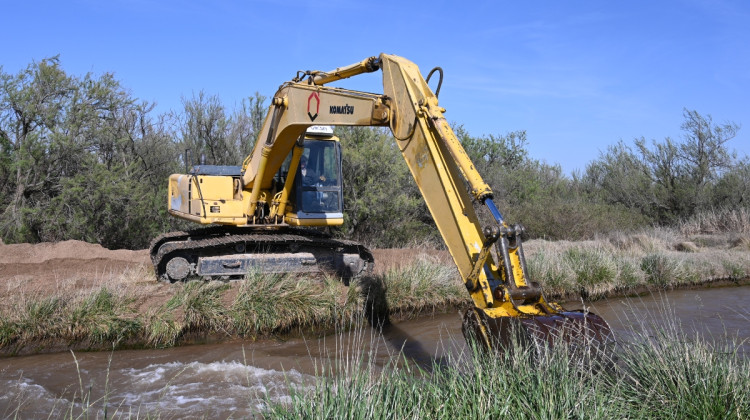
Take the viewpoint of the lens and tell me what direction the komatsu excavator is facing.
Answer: facing the viewer and to the right of the viewer

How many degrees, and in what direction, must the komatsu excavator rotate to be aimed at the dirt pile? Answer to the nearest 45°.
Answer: approximately 180°
